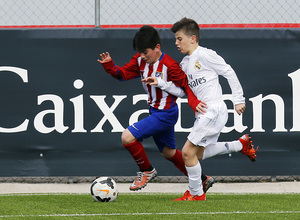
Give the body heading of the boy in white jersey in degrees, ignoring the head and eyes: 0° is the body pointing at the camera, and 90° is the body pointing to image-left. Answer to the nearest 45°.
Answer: approximately 90°

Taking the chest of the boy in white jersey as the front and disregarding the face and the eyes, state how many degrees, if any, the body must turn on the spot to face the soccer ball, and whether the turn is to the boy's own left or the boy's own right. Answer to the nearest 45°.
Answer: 0° — they already face it

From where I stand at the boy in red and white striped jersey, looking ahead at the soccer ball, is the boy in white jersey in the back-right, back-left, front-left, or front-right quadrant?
back-left
